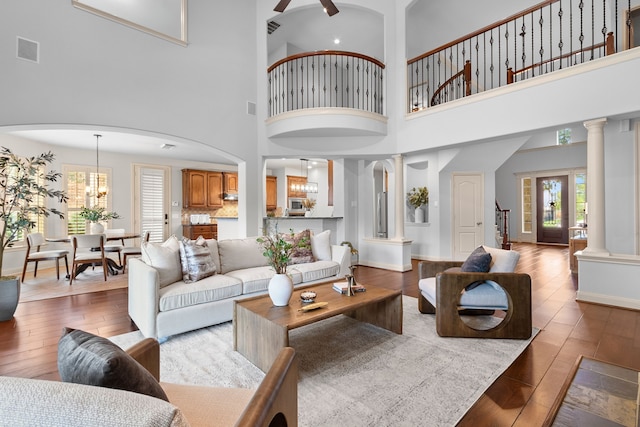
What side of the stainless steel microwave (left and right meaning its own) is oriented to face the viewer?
front

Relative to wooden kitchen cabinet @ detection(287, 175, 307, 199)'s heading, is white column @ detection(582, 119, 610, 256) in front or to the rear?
in front

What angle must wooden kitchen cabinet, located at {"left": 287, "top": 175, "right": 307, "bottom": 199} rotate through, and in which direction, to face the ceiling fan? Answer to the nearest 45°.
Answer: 0° — it already faces it

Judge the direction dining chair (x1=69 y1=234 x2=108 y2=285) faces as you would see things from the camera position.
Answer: facing away from the viewer

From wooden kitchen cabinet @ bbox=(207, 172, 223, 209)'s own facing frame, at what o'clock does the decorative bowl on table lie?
The decorative bowl on table is roughly at 12 o'clock from the wooden kitchen cabinet.

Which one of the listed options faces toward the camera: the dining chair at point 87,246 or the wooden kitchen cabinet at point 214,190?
the wooden kitchen cabinet

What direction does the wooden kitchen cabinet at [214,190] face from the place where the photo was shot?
facing the viewer

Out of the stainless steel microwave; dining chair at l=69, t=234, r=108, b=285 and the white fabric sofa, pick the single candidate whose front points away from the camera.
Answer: the dining chair

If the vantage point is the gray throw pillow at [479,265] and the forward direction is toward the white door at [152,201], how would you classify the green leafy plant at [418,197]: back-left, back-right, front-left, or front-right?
front-right

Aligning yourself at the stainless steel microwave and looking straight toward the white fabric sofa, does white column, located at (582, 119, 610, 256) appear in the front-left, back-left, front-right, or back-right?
front-left

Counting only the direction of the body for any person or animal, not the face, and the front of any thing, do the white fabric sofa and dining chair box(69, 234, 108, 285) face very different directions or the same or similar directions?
very different directions

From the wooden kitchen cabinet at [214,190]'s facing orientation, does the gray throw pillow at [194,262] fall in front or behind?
in front

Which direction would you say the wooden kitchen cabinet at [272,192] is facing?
toward the camera

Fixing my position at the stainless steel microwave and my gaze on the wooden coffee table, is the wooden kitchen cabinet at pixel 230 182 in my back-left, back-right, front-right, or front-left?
front-right

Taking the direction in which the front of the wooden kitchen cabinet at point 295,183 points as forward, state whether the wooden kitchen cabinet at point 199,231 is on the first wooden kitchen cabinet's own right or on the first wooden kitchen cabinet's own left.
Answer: on the first wooden kitchen cabinet's own right
